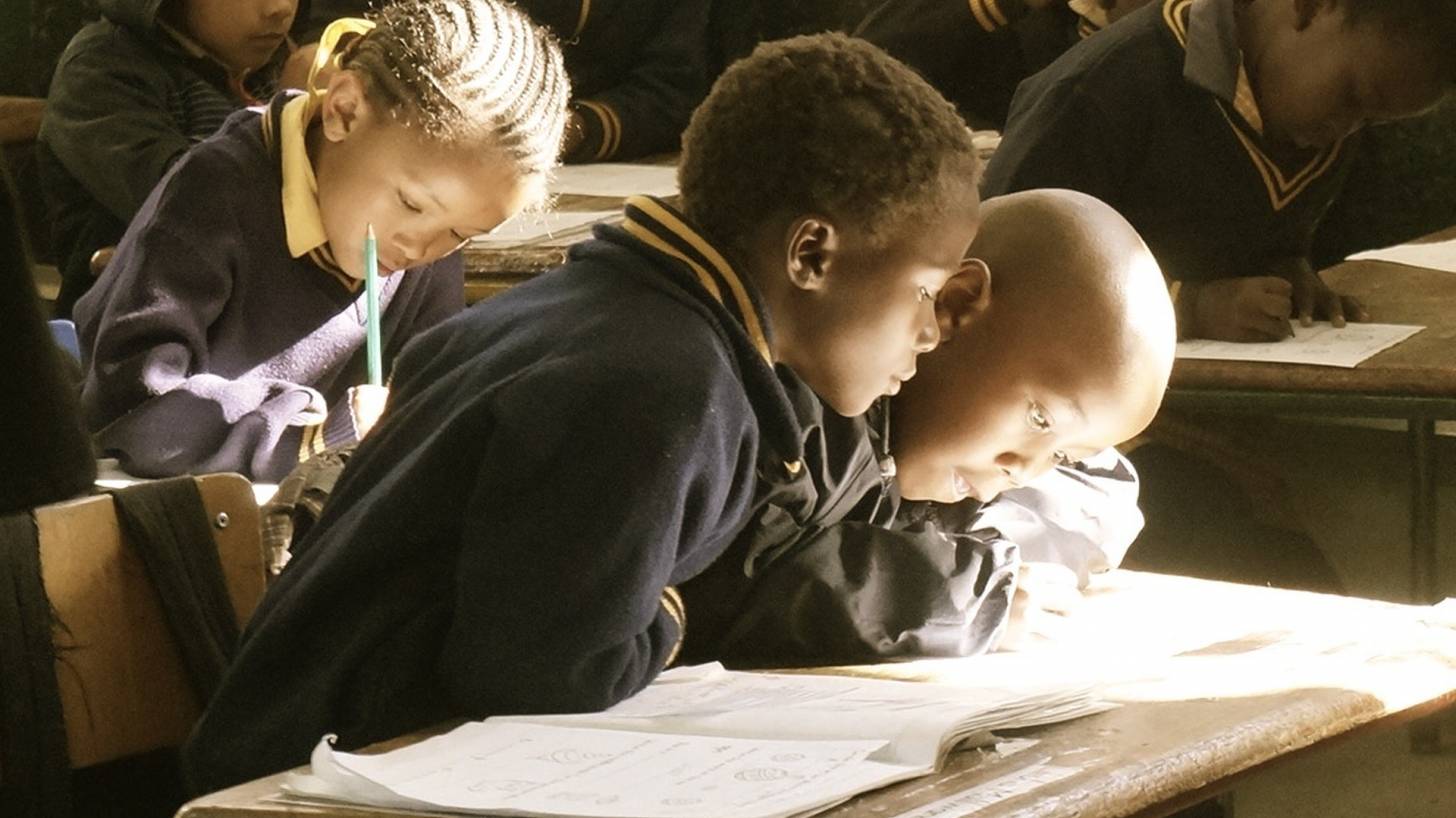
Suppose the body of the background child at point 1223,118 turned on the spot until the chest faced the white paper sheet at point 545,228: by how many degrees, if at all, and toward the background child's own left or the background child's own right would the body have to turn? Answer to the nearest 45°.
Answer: approximately 135° to the background child's own right

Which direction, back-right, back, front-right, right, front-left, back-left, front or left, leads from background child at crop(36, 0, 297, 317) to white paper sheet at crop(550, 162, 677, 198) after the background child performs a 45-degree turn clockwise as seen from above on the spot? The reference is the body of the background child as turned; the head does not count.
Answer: left

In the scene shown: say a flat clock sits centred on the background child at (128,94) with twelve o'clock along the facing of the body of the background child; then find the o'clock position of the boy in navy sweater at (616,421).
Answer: The boy in navy sweater is roughly at 1 o'clock from the background child.

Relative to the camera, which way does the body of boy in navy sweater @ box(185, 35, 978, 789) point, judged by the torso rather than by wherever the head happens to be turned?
to the viewer's right

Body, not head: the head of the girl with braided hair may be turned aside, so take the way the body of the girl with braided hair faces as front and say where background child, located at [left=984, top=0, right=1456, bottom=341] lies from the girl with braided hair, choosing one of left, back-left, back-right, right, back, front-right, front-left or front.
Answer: front-left

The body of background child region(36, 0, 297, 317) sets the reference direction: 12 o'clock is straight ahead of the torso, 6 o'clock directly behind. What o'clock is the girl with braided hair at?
The girl with braided hair is roughly at 1 o'clock from the background child.

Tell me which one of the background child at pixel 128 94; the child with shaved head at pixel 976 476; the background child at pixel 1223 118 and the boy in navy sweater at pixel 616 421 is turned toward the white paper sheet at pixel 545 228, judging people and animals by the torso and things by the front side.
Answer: the background child at pixel 128 94

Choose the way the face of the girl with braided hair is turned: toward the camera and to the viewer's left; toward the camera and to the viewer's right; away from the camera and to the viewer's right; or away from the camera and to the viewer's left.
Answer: toward the camera and to the viewer's right

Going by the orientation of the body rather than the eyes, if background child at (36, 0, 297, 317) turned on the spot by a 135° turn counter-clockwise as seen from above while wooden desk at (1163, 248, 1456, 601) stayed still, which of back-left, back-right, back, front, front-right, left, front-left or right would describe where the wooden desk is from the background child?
back-right

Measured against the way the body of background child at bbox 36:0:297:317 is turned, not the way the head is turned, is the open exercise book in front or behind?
in front

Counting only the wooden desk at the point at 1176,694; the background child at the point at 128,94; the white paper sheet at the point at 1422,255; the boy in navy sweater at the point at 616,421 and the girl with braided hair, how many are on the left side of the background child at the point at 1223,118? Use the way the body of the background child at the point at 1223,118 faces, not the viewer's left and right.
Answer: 1

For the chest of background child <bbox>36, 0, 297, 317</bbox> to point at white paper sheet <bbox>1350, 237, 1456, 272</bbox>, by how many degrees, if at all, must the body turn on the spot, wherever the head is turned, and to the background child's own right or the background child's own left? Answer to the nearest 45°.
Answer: approximately 45° to the background child's own left

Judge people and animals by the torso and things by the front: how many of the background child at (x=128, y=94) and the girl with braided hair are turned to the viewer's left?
0

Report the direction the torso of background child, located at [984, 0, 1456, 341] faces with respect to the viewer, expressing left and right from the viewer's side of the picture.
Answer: facing the viewer and to the right of the viewer

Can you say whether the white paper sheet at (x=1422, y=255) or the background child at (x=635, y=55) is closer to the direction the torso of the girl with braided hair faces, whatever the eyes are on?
the white paper sheet
